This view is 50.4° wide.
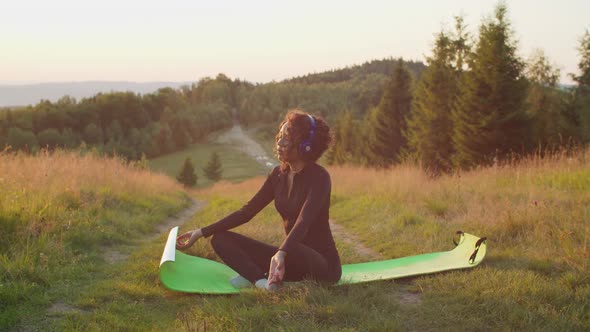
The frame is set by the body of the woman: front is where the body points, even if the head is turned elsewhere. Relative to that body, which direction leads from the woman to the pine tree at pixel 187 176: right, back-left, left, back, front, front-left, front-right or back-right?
back-right

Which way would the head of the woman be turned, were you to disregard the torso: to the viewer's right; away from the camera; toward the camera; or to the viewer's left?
to the viewer's left

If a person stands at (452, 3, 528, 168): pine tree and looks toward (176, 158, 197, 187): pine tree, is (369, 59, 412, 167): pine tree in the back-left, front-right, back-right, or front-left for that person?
front-right

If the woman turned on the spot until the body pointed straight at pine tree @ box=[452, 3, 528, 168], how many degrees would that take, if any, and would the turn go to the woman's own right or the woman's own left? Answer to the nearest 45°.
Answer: approximately 180°

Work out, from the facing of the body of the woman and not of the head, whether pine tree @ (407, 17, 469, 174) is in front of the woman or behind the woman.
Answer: behind

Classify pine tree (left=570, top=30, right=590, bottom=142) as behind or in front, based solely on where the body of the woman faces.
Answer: behind

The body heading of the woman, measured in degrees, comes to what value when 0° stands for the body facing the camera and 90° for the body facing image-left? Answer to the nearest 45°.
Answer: approximately 45°

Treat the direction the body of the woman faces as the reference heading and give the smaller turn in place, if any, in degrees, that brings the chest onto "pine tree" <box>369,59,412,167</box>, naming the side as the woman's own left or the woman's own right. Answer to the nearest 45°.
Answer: approximately 135° to the woman's own right
